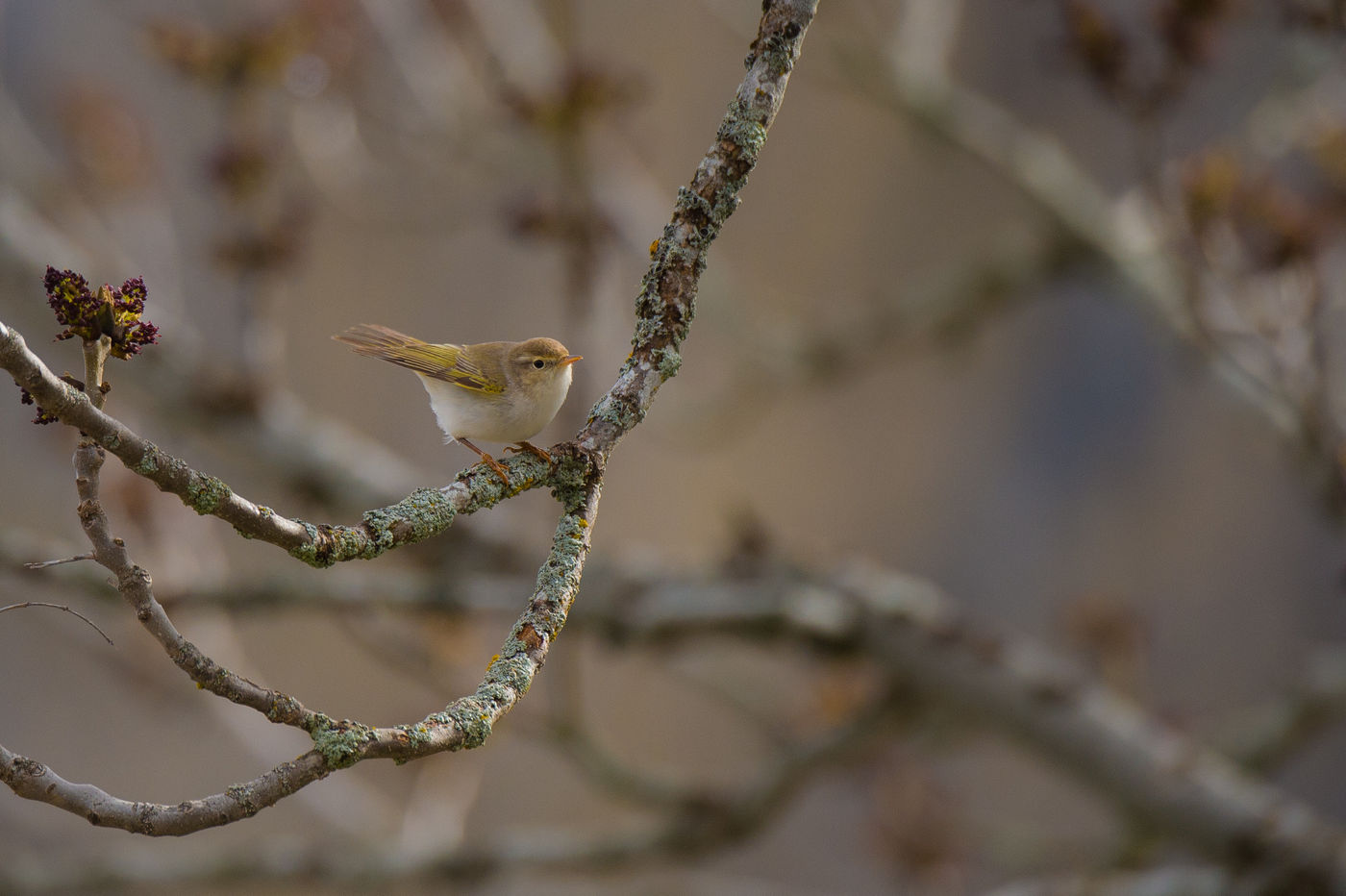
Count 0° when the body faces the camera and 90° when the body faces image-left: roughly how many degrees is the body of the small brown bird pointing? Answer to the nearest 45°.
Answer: approximately 270°
